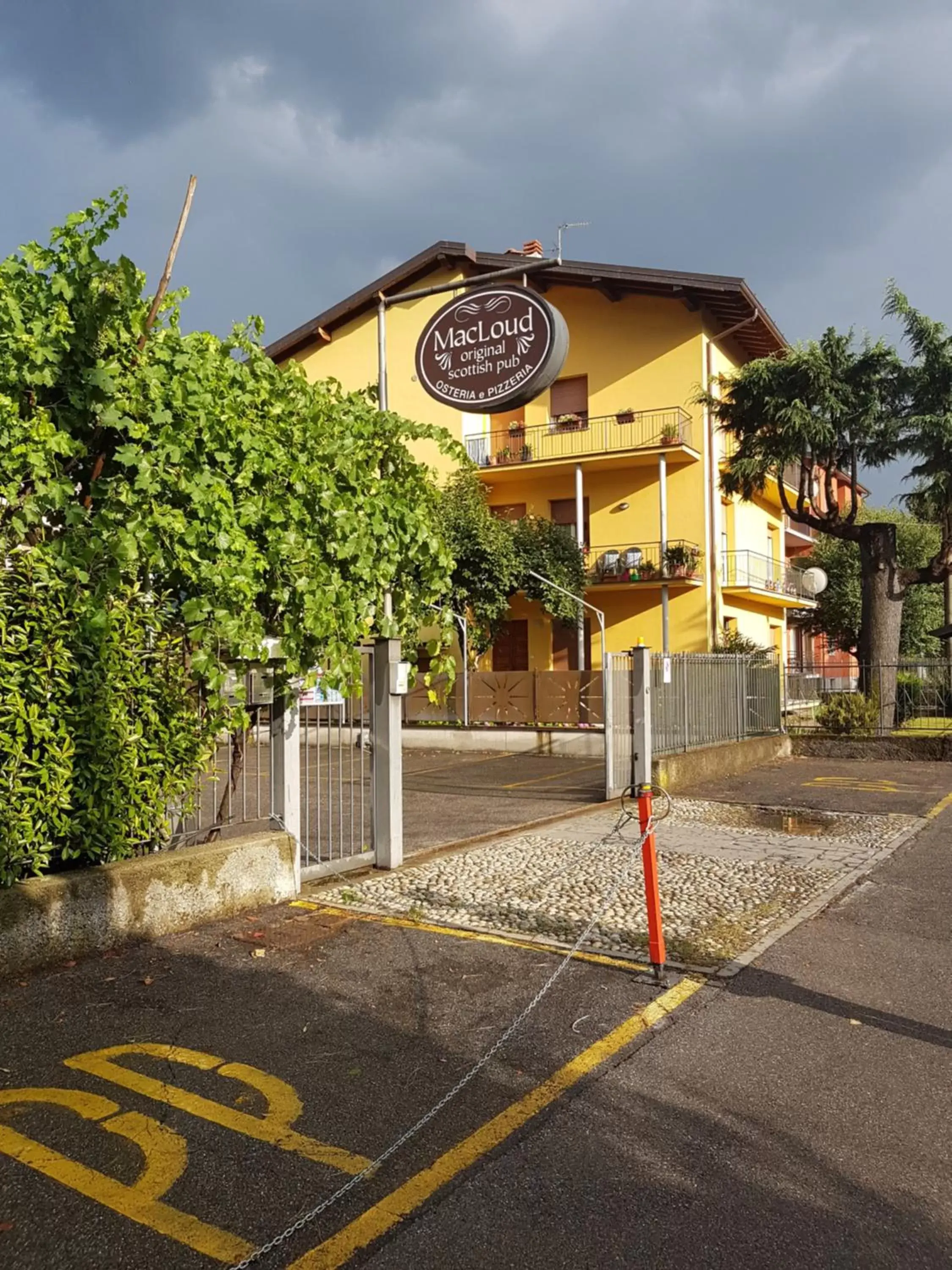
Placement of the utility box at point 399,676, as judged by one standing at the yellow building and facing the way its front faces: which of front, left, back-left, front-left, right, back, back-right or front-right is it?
front-left

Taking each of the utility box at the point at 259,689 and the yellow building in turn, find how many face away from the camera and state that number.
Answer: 0

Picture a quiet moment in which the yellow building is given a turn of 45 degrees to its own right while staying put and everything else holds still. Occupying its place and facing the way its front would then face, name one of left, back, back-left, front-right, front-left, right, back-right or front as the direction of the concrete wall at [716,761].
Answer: left

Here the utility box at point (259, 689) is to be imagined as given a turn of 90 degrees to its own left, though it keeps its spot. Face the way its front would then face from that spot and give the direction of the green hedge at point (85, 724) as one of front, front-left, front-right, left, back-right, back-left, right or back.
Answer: back-right

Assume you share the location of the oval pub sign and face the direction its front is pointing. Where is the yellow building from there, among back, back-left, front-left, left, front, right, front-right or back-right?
back-right

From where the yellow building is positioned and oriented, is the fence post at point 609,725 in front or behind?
in front

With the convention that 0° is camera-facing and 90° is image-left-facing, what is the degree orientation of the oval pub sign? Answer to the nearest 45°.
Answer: approximately 45°

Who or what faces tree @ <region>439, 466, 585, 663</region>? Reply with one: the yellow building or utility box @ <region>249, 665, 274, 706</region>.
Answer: the yellow building

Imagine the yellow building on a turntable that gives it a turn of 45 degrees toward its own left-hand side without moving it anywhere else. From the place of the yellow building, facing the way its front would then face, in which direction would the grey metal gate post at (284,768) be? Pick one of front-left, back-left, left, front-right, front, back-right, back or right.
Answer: front

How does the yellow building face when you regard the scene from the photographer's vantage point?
facing the viewer and to the left of the viewer

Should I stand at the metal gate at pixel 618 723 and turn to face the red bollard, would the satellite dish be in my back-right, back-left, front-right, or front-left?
back-left

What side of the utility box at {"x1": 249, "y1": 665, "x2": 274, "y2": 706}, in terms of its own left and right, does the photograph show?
front

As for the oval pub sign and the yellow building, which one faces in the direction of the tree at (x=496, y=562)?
the yellow building

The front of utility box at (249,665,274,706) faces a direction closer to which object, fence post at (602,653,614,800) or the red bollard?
the red bollard

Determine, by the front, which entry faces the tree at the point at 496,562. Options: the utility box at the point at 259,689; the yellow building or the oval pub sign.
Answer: the yellow building

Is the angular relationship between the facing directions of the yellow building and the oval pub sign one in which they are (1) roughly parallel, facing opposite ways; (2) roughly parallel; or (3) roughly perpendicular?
roughly parallel

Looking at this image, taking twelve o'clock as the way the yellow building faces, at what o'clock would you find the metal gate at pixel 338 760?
The metal gate is roughly at 11 o'clock from the yellow building.

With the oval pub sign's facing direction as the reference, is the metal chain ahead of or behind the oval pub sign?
ahead

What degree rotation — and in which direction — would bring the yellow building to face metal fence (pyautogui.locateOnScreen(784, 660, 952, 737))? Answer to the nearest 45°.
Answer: approximately 90° to its left

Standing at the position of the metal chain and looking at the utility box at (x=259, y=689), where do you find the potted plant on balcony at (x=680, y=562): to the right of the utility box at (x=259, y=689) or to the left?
right

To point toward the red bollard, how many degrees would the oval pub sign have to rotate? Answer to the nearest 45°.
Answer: approximately 45° to its left
